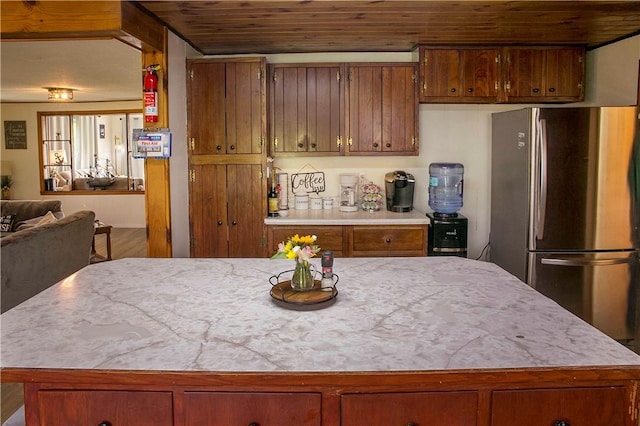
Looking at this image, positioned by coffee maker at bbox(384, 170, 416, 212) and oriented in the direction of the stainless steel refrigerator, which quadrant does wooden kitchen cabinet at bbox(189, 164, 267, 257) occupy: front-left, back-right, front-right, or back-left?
back-right

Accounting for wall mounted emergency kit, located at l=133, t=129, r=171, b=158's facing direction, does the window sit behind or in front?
behind

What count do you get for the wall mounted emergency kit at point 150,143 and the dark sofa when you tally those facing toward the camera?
1

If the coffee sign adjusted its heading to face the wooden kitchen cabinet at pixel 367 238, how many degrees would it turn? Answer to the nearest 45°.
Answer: approximately 45° to its left

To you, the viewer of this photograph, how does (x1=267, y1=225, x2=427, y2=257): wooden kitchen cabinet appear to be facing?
facing the viewer

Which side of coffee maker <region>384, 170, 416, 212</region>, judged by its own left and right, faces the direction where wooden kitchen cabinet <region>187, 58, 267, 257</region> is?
right

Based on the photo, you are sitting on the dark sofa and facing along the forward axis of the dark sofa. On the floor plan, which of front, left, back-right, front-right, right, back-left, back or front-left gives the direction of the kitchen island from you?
back-left

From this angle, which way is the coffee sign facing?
toward the camera

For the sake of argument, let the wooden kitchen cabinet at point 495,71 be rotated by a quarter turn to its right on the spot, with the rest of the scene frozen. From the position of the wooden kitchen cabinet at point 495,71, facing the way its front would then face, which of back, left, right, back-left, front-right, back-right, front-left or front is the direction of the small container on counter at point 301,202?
front

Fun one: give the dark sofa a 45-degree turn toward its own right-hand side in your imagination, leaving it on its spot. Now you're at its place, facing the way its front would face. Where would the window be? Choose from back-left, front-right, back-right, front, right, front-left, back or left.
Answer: front

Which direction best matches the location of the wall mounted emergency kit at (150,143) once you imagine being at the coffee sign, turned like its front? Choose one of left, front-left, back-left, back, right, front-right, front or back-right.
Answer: front-right

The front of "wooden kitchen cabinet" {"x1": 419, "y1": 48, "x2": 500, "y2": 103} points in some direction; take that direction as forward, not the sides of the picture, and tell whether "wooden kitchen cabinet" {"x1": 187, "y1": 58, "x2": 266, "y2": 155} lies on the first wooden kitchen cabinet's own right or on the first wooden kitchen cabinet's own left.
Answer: on the first wooden kitchen cabinet's own right

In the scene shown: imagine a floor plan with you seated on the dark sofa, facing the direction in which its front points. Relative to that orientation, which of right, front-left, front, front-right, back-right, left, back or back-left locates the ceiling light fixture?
front-right

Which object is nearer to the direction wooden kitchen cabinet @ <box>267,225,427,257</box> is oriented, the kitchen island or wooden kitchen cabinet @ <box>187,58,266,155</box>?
the kitchen island

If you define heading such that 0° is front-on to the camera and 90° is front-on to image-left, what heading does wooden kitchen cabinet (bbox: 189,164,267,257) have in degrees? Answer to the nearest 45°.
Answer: approximately 0°
